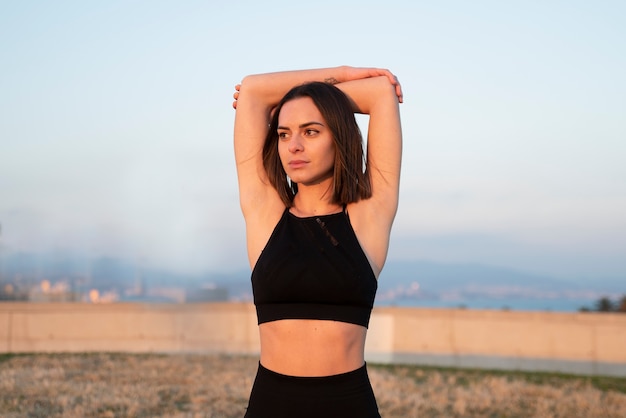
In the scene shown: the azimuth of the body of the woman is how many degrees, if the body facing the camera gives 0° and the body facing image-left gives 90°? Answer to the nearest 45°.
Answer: approximately 0°

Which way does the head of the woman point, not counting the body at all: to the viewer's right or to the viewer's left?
to the viewer's left

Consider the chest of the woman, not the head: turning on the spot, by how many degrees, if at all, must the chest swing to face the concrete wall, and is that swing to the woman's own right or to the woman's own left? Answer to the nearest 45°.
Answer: approximately 180°
